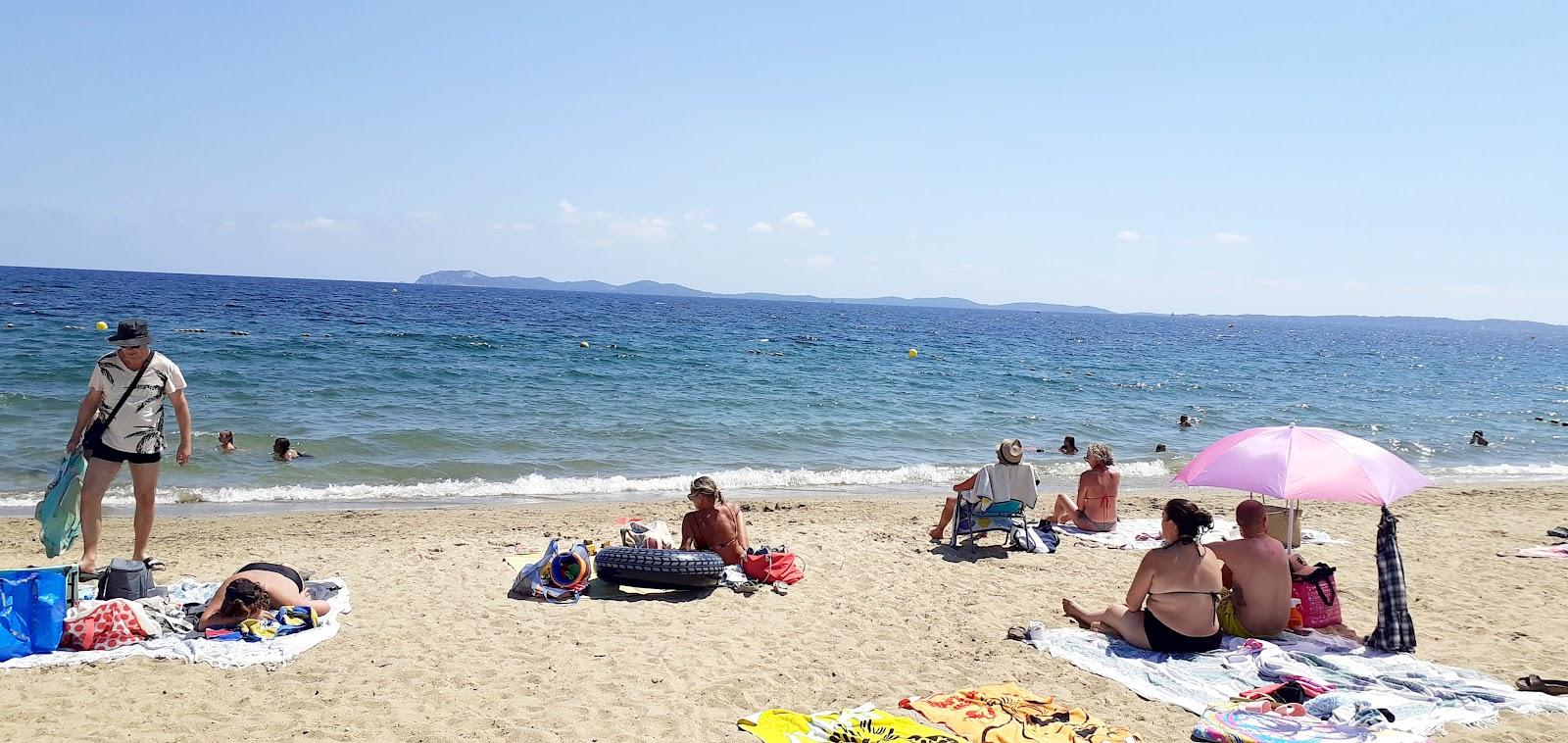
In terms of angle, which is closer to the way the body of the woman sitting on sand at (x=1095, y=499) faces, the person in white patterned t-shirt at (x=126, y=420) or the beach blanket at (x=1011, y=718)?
the person in white patterned t-shirt

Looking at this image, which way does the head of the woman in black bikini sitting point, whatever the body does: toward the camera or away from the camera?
away from the camera

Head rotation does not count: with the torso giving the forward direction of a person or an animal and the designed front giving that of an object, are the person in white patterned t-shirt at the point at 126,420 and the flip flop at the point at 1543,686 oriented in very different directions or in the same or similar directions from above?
very different directions

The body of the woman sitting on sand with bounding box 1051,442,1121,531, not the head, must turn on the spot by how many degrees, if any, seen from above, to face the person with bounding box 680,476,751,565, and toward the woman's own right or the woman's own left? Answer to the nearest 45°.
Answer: approximately 90° to the woman's own left

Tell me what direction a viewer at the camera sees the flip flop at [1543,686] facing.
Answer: facing to the left of the viewer

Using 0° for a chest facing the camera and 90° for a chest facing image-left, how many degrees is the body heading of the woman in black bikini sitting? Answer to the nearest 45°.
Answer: approximately 135°

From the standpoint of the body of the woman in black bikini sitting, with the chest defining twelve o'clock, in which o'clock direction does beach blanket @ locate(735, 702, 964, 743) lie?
The beach blanket is roughly at 9 o'clock from the woman in black bikini sitting.

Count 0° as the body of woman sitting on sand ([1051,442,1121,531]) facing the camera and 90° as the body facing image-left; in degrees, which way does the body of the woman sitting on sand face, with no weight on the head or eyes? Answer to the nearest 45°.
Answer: approximately 135°
